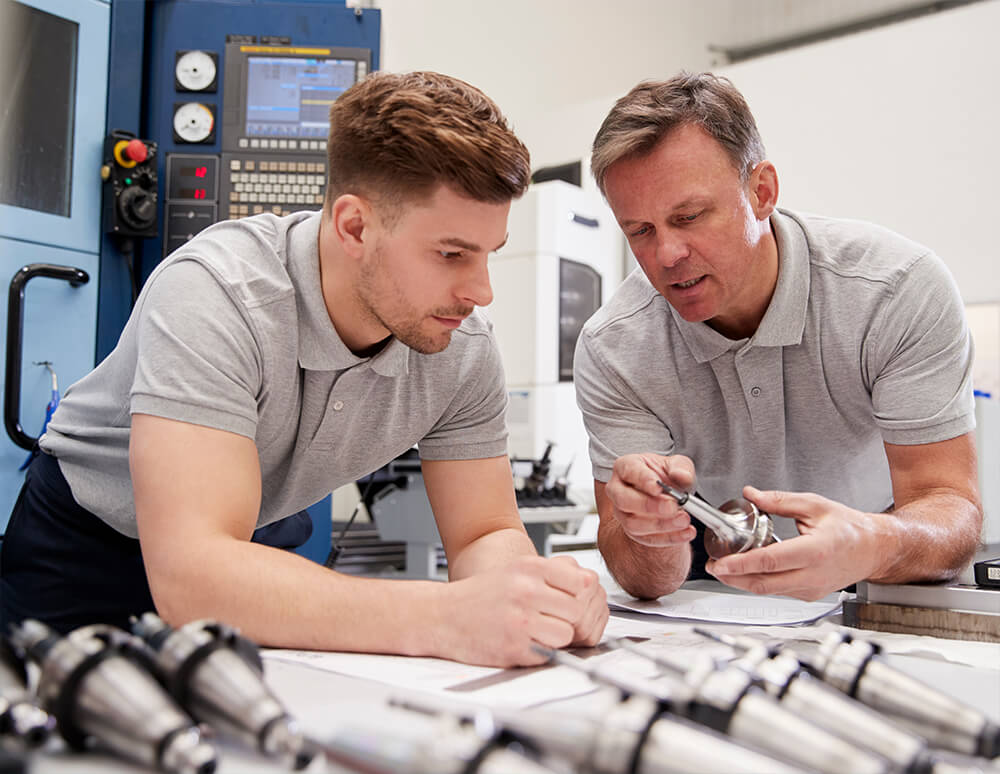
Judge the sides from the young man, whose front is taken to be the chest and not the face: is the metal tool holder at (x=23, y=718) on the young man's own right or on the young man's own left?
on the young man's own right

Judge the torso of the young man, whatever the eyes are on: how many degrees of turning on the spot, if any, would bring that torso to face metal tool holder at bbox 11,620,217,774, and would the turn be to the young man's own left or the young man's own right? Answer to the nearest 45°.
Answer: approximately 45° to the young man's own right

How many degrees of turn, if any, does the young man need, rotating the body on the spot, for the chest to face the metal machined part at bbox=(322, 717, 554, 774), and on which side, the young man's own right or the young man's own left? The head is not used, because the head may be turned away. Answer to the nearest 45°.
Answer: approximately 45° to the young man's own right

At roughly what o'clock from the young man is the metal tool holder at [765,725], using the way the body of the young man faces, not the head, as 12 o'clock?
The metal tool holder is roughly at 1 o'clock from the young man.

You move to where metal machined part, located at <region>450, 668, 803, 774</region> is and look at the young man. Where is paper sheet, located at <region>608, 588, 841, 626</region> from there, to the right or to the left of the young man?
right

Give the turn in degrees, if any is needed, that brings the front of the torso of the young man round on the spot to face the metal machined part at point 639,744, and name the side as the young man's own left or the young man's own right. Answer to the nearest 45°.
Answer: approximately 45° to the young man's own right

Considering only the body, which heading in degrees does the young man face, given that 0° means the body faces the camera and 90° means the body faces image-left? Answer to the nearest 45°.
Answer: approximately 315°
